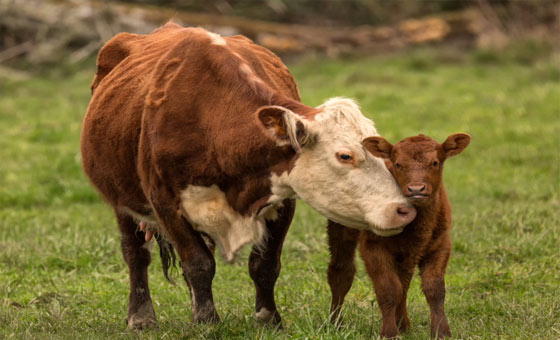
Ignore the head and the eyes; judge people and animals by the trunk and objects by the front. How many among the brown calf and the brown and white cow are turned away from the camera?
0

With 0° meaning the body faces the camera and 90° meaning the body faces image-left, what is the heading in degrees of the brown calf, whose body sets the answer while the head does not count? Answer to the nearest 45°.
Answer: approximately 315°

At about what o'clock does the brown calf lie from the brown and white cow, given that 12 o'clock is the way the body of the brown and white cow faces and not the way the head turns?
The brown calf is roughly at 11 o'clock from the brown and white cow.

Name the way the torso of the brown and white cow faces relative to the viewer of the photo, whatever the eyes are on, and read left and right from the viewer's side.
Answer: facing the viewer and to the right of the viewer

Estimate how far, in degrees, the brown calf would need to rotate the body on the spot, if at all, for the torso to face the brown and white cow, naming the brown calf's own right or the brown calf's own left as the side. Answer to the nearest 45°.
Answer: approximately 135° to the brown calf's own right
